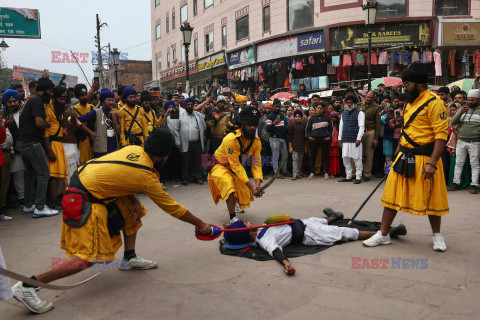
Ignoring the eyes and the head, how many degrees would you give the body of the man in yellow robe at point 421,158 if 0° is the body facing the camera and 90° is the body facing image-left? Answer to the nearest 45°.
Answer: approximately 45°

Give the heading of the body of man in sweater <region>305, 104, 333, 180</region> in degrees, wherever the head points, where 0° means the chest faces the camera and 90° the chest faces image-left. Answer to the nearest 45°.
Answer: approximately 0°

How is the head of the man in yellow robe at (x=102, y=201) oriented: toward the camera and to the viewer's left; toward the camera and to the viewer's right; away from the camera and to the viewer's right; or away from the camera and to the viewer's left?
away from the camera and to the viewer's right

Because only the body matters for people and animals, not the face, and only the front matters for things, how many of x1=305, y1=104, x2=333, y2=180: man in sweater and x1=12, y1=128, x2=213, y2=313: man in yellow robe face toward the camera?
1

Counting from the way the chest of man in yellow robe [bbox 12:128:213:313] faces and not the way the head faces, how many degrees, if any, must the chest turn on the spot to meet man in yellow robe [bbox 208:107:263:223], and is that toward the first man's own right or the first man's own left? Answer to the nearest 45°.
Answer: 0° — they already face them

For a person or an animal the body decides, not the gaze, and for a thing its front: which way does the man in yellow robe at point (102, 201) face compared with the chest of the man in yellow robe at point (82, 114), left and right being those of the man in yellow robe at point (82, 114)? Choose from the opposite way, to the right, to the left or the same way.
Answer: to the left

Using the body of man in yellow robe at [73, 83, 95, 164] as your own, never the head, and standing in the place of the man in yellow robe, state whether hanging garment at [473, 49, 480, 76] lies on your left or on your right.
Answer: on your left

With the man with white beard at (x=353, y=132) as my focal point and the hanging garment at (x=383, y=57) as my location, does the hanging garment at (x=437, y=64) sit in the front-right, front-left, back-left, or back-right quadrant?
back-left

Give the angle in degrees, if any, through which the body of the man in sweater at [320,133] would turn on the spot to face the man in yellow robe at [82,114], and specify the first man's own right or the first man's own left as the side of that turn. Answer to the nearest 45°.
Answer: approximately 45° to the first man's own right

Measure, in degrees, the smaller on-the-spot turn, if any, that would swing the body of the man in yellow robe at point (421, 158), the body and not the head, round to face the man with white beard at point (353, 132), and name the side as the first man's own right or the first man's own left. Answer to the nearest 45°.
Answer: approximately 135° to the first man's own right

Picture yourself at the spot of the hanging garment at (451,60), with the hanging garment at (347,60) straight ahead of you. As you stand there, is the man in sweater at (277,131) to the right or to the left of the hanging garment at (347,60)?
left

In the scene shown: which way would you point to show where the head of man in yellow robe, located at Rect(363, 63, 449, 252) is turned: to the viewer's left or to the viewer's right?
to the viewer's left

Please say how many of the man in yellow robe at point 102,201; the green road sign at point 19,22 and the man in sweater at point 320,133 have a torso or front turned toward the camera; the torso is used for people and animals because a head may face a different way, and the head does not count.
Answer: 2

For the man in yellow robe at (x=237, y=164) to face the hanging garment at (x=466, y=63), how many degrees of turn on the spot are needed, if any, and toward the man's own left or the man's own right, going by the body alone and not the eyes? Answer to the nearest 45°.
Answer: approximately 90° to the man's own left
